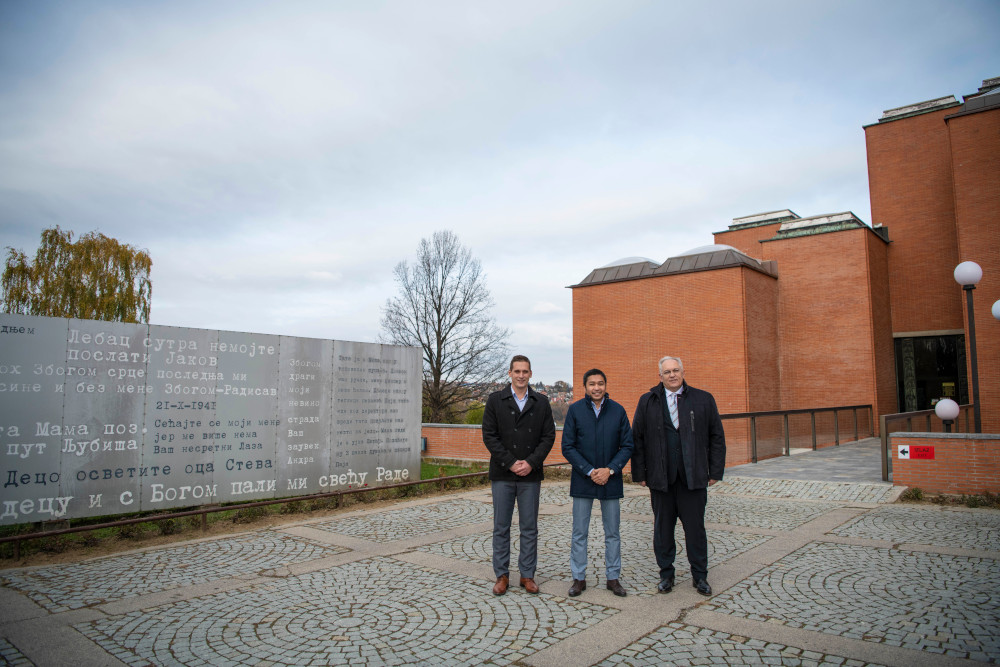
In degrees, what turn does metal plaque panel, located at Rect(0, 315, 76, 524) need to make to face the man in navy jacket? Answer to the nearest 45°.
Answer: approximately 45° to its left

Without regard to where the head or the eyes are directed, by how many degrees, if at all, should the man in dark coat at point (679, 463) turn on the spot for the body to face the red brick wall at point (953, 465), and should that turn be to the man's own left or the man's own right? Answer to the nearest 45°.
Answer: approximately 135° to the man's own left

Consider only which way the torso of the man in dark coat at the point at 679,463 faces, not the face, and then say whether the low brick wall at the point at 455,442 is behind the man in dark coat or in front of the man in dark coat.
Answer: behind

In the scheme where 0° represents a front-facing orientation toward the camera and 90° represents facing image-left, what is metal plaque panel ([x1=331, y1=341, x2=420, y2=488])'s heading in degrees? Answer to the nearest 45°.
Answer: approximately 315°
